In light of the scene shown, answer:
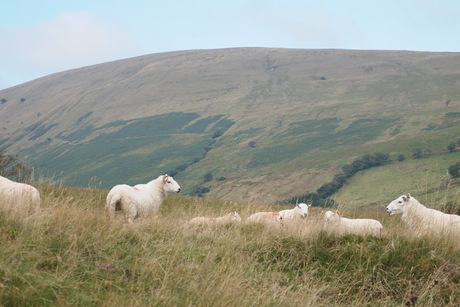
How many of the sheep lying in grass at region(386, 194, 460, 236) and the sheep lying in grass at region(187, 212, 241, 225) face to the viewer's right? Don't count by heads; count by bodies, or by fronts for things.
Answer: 1

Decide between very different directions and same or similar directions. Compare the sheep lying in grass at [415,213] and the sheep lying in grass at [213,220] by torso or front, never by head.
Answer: very different directions

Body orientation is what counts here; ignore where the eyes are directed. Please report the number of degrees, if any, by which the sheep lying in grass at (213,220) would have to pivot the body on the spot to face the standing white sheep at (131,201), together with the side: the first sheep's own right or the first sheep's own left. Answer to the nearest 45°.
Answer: approximately 135° to the first sheep's own left

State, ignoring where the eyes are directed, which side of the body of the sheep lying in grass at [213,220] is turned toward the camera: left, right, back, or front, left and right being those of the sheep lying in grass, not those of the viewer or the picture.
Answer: right

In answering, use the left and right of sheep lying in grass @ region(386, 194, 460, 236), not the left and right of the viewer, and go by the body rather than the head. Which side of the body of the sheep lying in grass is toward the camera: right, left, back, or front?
left

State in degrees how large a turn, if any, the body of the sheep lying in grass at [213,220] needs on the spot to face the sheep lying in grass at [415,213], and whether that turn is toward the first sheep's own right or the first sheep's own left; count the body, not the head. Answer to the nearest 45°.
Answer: approximately 45° to the first sheep's own left
